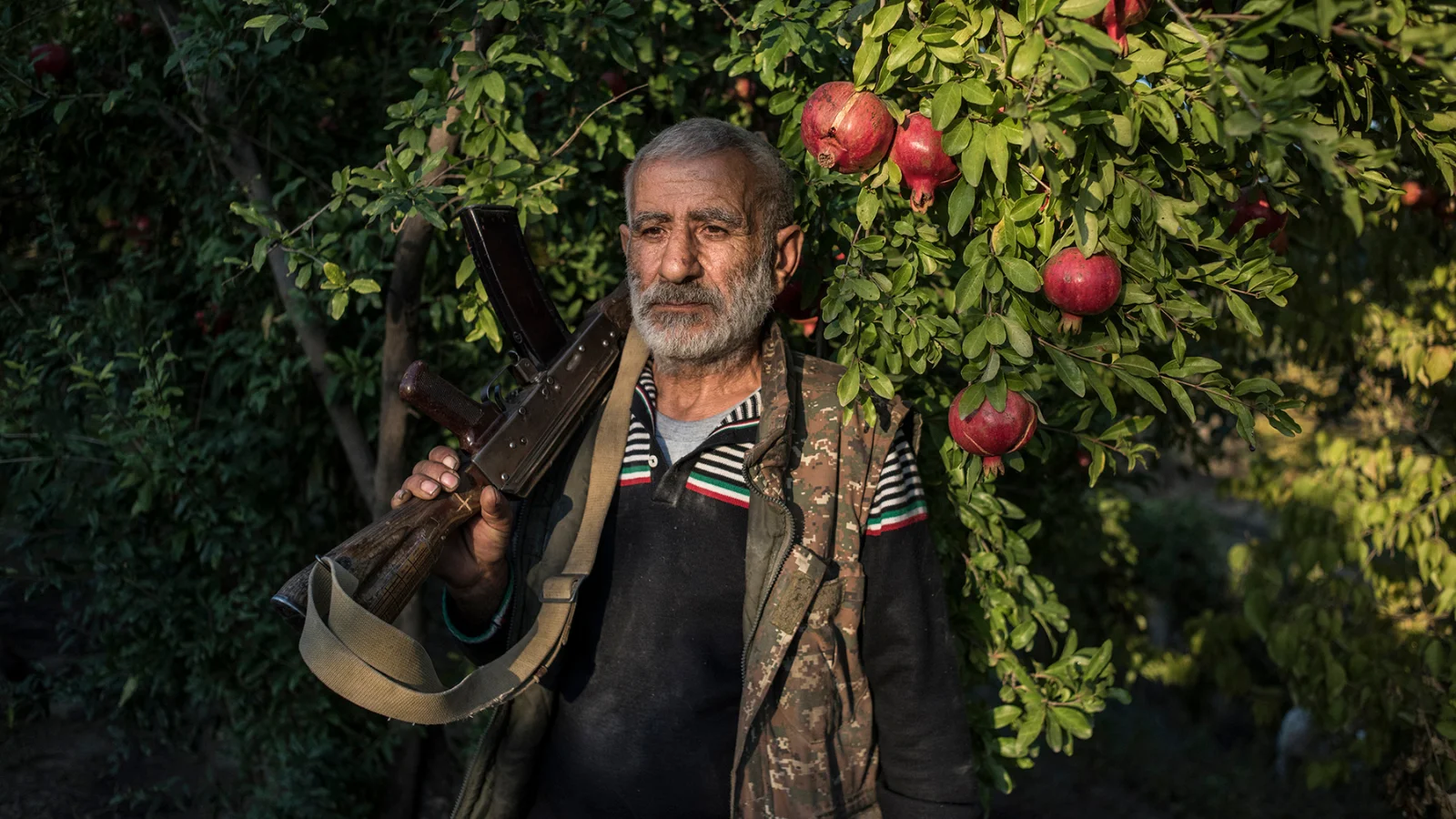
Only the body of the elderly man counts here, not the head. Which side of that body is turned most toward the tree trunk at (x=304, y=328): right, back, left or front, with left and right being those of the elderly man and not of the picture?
right

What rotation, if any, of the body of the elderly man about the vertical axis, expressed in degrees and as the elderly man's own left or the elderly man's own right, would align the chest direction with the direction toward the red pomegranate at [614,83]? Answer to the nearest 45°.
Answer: approximately 135° to the elderly man's own right

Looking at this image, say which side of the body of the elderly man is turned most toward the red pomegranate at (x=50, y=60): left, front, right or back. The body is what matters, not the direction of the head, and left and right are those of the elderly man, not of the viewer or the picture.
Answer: right

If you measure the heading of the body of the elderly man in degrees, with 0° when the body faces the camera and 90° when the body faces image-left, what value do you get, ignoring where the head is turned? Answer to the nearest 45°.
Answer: approximately 45°
